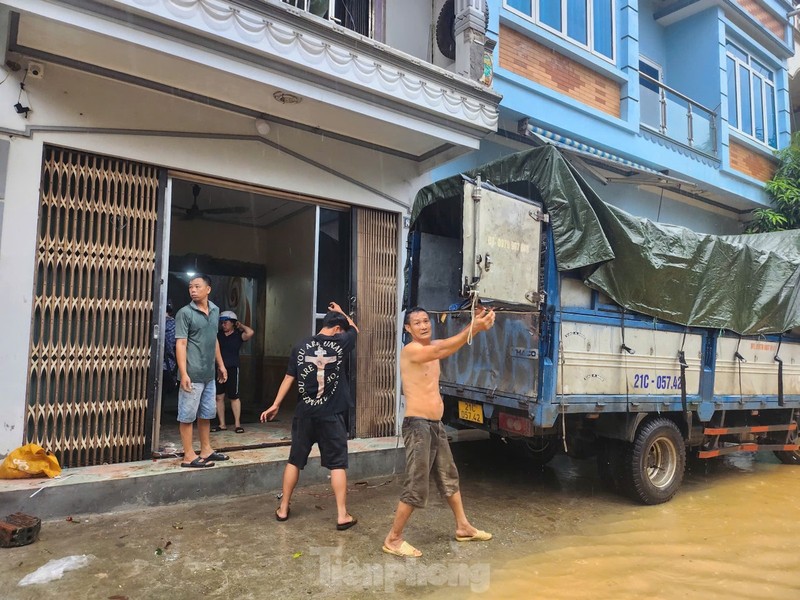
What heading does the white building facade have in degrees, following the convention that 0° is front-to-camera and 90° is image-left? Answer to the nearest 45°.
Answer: approximately 315°

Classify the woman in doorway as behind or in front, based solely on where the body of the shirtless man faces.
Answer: behind

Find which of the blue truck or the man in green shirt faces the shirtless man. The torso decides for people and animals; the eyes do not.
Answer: the man in green shirt

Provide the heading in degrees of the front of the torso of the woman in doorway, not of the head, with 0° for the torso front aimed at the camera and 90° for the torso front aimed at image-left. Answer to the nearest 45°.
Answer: approximately 45°

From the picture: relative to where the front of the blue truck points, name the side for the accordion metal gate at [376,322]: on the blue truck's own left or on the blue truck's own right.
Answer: on the blue truck's own left

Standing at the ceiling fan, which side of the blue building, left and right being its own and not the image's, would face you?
right

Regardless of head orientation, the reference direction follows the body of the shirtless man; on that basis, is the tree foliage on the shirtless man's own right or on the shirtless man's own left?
on the shirtless man's own left
